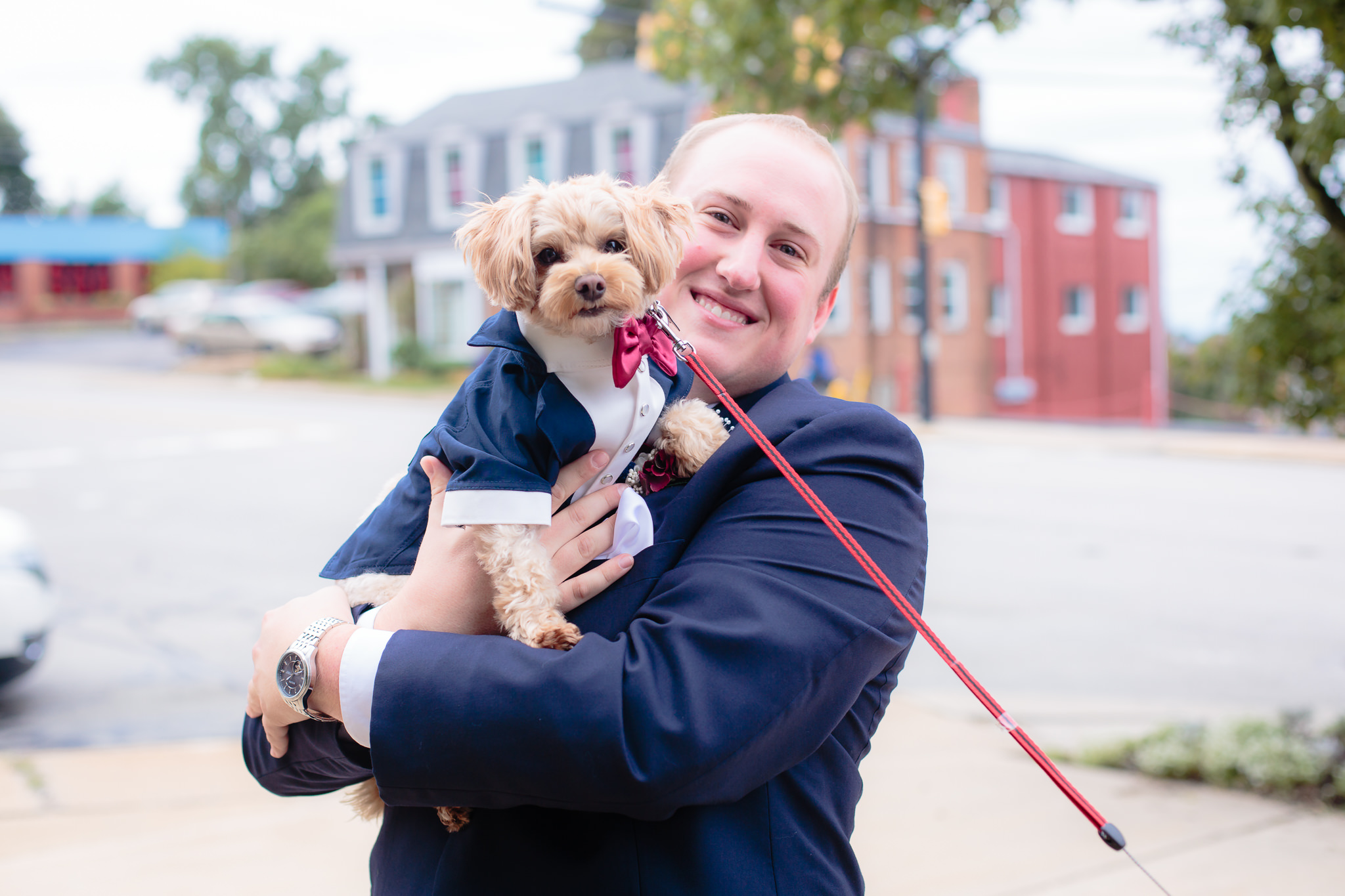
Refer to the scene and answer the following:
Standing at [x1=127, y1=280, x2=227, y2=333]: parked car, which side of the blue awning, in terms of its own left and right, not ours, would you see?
front

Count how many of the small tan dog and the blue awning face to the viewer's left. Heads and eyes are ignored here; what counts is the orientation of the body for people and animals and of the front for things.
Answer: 0

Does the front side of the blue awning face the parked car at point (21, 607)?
yes

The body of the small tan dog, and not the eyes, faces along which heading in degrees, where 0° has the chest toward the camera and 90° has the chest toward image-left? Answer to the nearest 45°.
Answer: approximately 315°

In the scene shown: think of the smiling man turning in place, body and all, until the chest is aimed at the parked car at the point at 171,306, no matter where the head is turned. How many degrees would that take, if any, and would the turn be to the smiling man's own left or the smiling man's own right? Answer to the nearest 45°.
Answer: approximately 135° to the smiling man's own right

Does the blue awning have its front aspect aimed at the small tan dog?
yes

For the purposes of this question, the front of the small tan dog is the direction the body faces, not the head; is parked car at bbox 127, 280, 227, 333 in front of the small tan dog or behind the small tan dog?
behind

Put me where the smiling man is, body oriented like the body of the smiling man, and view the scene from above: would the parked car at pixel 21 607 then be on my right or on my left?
on my right
